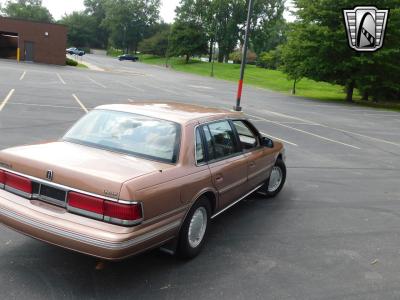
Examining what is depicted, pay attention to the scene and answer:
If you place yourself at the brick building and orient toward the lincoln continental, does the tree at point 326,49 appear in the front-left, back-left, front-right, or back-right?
front-left

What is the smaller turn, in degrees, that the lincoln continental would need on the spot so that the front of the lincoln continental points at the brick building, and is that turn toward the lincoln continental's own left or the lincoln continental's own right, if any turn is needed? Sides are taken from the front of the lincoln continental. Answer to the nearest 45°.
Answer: approximately 45° to the lincoln continental's own left

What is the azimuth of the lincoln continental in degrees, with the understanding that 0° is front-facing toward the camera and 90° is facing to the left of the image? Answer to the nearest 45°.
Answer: approximately 225°

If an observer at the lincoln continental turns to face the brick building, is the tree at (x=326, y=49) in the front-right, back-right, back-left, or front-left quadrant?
front-right

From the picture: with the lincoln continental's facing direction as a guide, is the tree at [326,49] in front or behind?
in front

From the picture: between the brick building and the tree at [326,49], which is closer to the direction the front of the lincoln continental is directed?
the tree
